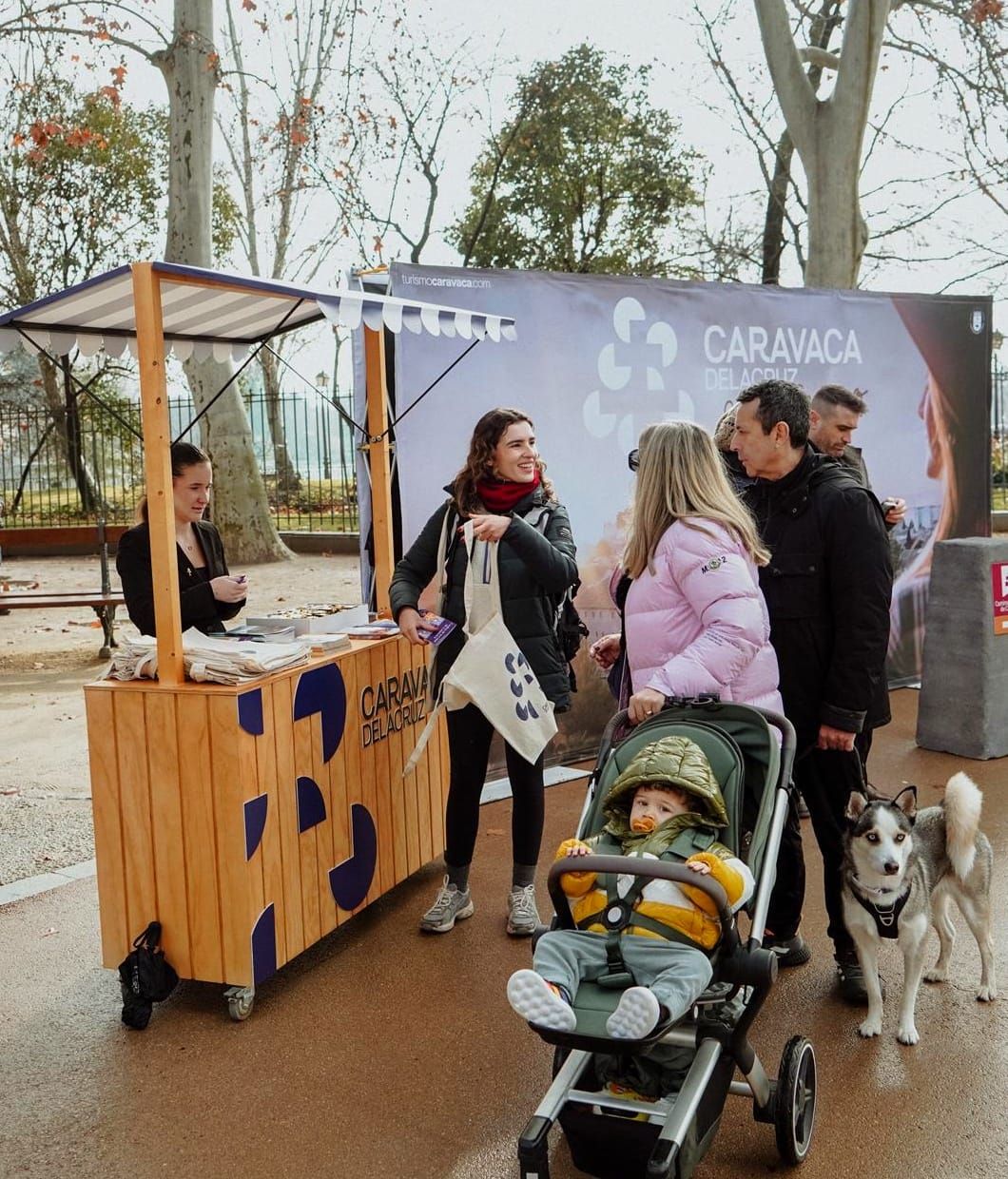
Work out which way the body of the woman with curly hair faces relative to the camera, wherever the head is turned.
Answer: toward the camera

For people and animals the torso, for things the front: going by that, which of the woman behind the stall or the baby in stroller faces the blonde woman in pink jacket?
the woman behind the stall

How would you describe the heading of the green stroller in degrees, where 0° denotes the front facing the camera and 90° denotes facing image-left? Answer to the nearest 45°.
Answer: approximately 45°

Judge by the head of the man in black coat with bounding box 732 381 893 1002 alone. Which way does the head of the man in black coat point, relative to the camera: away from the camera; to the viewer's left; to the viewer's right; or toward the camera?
to the viewer's left

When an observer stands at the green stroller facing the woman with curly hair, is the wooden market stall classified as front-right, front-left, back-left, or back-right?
front-left

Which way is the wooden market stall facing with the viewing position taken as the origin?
facing the viewer and to the right of the viewer

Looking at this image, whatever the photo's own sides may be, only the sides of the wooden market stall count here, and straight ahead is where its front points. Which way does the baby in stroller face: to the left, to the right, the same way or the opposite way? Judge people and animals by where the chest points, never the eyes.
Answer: to the right

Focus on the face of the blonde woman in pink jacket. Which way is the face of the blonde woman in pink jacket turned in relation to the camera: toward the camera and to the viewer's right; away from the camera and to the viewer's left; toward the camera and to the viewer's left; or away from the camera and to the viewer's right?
away from the camera and to the viewer's left

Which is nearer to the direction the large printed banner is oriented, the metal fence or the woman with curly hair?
the woman with curly hair

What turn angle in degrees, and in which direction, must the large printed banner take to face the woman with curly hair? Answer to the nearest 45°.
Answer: approximately 45° to its right

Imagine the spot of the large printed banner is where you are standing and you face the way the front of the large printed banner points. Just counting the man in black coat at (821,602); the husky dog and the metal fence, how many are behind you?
1

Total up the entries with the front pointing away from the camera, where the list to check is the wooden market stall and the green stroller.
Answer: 0

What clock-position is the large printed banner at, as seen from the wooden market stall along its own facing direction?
The large printed banner is roughly at 9 o'clock from the wooden market stall.

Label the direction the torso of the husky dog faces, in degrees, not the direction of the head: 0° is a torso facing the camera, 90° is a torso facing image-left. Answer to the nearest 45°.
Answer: approximately 45°

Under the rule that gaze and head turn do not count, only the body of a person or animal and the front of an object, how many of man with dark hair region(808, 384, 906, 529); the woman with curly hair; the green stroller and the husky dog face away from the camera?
0

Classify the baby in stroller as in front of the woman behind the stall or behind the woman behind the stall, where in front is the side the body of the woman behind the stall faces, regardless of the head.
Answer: in front
